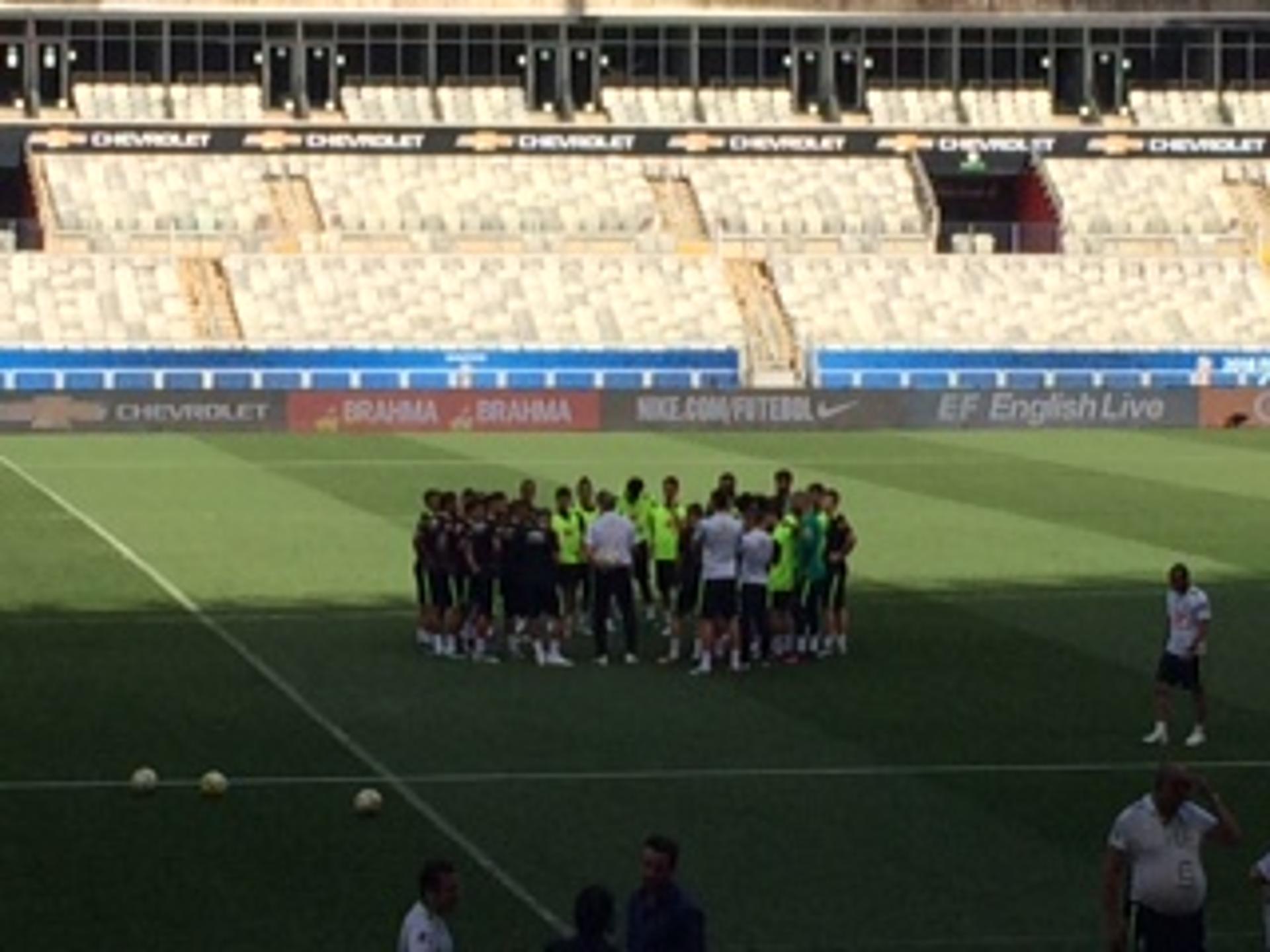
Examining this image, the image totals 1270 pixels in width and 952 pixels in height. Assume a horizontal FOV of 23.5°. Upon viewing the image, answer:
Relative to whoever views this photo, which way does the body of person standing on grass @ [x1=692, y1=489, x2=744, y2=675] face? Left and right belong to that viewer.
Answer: facing away from the viewer

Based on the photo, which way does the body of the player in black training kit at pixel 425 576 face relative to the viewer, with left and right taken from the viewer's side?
facing to the right of the viewer

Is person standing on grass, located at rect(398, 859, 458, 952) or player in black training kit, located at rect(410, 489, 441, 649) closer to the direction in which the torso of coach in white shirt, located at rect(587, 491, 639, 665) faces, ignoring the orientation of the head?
the player in black training kit

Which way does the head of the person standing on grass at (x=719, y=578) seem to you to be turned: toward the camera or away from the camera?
away from the camera

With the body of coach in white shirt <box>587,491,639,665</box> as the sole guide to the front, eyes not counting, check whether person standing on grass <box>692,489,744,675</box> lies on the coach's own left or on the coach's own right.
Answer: on the coach's own right
